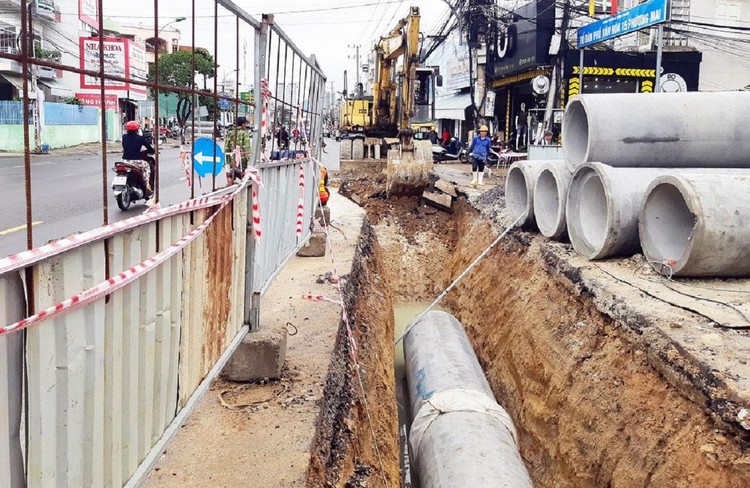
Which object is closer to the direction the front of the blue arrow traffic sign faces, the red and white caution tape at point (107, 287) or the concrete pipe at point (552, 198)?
the red and white caution tape

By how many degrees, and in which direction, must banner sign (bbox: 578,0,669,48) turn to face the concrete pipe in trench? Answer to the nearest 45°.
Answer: approximately 45° to its left

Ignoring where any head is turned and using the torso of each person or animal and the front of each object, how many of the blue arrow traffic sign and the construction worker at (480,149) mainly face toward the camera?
2

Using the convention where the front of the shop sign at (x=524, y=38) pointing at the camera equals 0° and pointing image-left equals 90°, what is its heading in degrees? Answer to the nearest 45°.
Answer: approximately 45°
